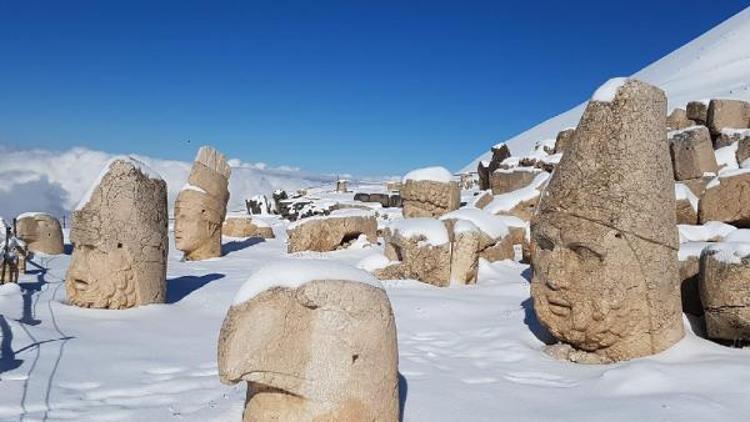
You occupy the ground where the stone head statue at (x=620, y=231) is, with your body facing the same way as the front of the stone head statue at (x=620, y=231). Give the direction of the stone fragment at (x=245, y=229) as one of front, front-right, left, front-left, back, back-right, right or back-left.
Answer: right

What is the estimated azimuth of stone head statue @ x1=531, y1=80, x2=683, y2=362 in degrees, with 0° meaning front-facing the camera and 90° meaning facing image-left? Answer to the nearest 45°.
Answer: approximately 45°

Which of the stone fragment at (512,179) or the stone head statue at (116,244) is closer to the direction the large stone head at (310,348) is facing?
the stone head statue

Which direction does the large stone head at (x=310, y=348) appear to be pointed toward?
to the viewer's left

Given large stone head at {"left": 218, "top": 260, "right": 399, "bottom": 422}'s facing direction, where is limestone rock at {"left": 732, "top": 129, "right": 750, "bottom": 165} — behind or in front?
behind

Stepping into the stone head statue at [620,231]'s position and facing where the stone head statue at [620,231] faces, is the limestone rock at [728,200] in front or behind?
behind
